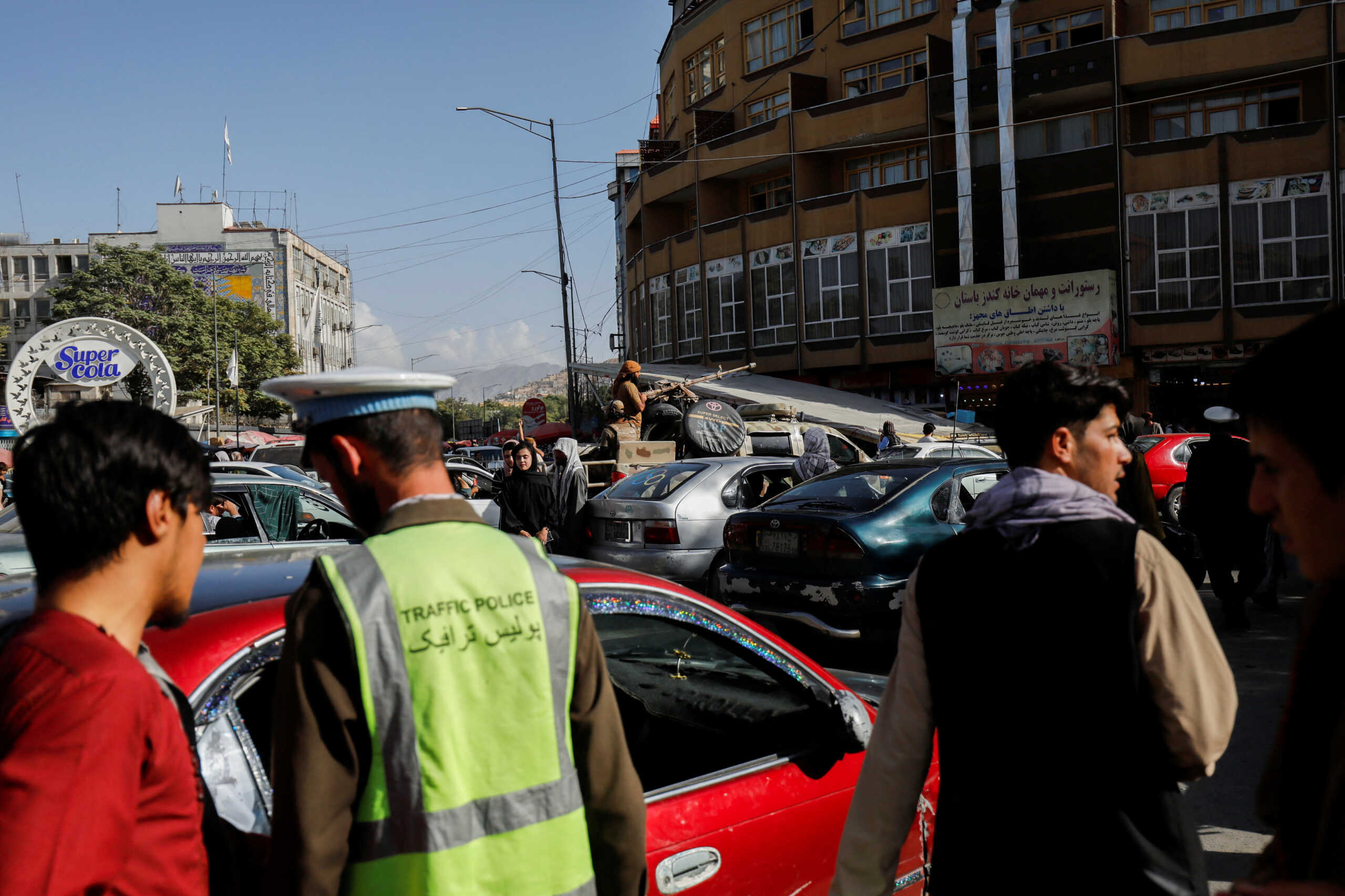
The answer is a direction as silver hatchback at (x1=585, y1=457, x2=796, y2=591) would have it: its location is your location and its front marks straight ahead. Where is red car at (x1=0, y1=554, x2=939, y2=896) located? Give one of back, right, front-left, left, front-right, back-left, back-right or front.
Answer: back-right

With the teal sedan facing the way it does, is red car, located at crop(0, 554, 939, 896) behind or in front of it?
behind

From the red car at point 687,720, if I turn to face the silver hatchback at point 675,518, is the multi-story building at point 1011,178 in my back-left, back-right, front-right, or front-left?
front-right

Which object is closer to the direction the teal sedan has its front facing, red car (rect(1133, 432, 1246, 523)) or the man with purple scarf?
the red car

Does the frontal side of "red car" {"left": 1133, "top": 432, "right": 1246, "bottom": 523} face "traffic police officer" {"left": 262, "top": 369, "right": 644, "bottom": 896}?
no

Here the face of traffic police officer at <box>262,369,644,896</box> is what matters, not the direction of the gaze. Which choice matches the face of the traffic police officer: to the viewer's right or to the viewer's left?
to the viewer's left

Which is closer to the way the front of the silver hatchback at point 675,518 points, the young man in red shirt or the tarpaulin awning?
the tarpaulin awning

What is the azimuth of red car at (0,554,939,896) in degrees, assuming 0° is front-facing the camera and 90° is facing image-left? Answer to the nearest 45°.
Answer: approximately 225°

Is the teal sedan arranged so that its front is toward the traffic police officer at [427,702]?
no

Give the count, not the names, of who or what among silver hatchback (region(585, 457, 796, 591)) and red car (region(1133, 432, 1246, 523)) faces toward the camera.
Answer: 0

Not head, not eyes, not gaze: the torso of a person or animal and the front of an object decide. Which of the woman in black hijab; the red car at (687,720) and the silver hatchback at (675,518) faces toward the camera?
the woman in black hijab

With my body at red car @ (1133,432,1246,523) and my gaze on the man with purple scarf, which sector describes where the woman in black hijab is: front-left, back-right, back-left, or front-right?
front-right
